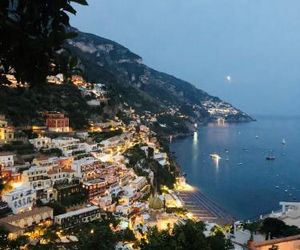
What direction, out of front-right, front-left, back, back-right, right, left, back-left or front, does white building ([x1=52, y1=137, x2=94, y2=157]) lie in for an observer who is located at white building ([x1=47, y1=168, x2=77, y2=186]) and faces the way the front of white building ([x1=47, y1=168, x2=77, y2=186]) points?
back-left

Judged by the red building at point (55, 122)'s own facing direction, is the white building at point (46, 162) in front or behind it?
in front

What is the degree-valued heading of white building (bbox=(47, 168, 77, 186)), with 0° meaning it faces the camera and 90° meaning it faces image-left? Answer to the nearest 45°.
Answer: approximately 315°

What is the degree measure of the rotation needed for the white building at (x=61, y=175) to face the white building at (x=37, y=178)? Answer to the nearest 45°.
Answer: approximately 90° to its right

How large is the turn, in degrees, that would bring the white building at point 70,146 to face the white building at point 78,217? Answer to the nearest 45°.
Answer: approximately 45° to its right

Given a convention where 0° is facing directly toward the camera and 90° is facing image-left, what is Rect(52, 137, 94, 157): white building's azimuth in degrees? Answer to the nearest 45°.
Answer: approximately 315°

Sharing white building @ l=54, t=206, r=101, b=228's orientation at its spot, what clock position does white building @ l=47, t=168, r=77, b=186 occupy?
white building @ l=47, t=168, r=77, b=186 is roughly at 7 o'clock from white building @ l=54, t=206, r=101, b=228.

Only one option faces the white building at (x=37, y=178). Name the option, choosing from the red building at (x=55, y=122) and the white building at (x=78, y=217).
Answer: the red building

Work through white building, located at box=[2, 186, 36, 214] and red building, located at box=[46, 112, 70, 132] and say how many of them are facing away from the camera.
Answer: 0

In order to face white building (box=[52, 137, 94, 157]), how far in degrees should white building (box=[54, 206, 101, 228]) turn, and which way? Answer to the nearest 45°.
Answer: approximately 135° to its left

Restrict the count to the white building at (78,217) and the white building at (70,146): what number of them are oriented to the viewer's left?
0

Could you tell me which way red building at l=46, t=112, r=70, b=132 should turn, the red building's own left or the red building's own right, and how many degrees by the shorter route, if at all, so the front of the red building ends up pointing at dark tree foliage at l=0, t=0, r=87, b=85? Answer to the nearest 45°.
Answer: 0° — it already faces it

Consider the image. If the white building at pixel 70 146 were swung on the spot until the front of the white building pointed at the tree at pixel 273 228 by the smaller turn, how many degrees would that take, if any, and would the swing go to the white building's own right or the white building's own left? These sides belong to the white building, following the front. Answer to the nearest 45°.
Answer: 0° — it already faces it

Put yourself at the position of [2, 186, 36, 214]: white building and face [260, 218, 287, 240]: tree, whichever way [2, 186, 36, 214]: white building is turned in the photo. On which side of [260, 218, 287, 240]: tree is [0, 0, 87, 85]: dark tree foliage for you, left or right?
right
